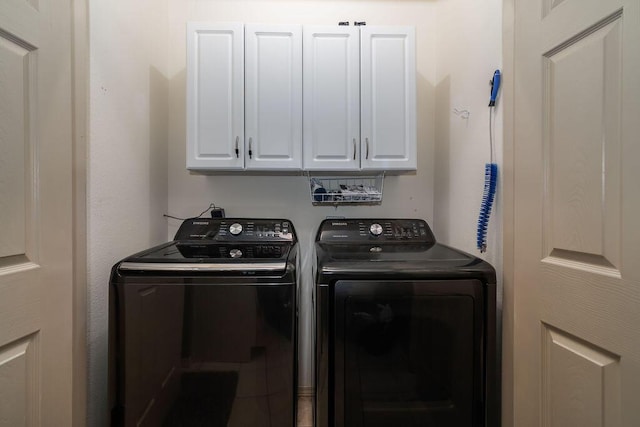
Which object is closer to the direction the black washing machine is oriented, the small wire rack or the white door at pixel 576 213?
the white door

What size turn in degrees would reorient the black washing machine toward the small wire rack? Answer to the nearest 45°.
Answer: approximately 135° to its left

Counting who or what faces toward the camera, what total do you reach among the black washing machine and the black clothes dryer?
2

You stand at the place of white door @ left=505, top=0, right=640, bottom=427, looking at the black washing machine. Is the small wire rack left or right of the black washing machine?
right

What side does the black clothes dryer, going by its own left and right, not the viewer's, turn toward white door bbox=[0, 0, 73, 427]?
right

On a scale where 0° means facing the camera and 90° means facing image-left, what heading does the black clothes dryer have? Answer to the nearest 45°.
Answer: approximately 0°
